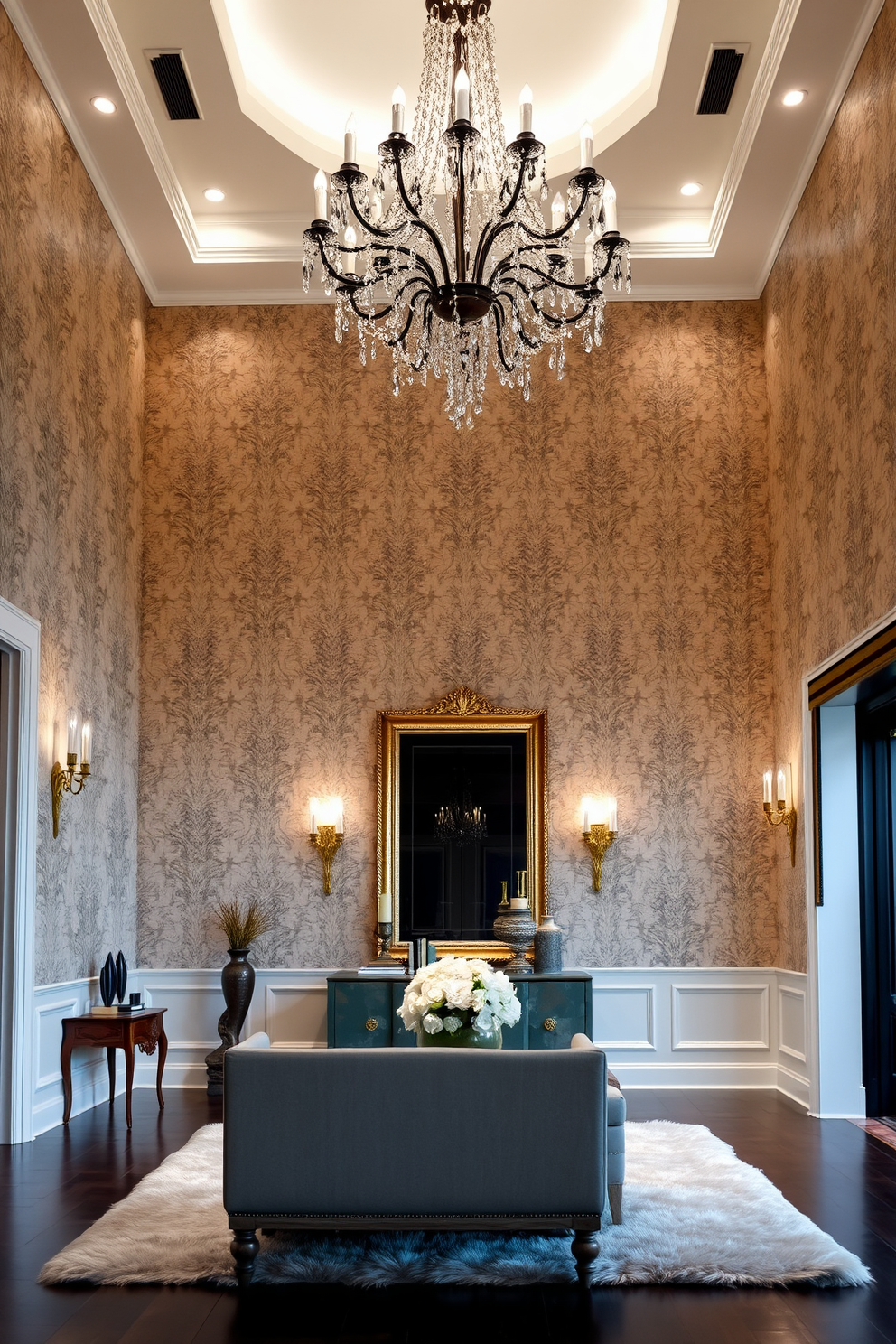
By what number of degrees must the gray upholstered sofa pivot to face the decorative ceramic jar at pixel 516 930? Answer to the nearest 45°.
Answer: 0° — it already faces it

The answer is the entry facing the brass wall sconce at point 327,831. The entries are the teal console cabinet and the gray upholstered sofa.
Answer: the gray upholstered sofa

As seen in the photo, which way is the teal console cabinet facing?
toward the camera

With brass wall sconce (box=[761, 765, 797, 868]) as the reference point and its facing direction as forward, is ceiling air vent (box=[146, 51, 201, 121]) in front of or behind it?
in front

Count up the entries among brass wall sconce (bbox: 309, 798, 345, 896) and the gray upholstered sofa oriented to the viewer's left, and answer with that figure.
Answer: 0

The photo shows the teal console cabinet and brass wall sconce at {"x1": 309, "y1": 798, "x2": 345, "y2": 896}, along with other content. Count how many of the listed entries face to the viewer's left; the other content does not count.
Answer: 0

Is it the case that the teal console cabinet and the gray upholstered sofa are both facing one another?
yes

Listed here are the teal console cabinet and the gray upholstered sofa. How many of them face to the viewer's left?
0

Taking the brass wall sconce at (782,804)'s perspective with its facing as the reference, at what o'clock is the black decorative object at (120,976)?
The black decorative object is roughly at 11 o'clock from the brass wall sconce.

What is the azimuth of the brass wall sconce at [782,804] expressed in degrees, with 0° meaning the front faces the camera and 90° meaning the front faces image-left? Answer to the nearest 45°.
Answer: approximately 90°

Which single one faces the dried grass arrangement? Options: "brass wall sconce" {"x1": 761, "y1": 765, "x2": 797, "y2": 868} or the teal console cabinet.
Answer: the brass wall sconce

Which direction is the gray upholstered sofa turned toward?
away from the camera

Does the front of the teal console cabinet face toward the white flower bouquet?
yes
